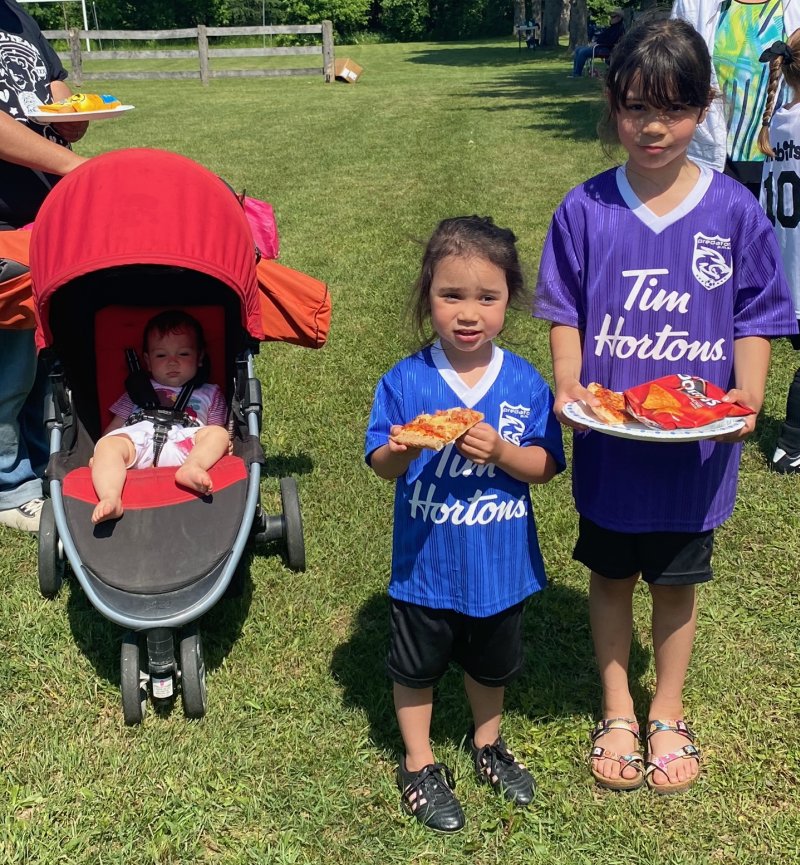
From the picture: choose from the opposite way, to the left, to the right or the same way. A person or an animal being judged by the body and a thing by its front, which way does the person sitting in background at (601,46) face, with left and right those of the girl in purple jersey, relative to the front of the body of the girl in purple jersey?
to the right

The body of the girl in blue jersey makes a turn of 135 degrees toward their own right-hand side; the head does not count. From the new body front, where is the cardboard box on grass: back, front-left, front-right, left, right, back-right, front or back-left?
front-right

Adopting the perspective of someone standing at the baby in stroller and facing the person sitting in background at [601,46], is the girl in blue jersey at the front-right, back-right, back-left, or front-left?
back-right

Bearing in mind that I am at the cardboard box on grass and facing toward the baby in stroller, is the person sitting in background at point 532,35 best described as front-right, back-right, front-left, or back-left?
back-left

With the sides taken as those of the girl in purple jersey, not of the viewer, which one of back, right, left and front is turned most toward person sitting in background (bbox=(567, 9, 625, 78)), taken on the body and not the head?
back

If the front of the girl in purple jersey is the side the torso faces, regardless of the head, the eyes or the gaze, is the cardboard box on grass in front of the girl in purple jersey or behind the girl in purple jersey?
behind

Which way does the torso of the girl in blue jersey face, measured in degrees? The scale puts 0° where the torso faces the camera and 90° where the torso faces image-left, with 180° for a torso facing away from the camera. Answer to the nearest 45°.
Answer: approximately 0°

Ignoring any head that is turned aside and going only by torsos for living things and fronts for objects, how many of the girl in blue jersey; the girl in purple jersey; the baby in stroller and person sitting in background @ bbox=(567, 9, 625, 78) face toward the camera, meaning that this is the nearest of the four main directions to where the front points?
3

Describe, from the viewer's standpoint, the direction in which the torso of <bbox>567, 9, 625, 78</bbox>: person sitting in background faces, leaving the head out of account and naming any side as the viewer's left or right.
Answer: facing to the left of the viewer

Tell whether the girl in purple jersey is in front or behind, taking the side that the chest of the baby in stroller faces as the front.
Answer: in front
